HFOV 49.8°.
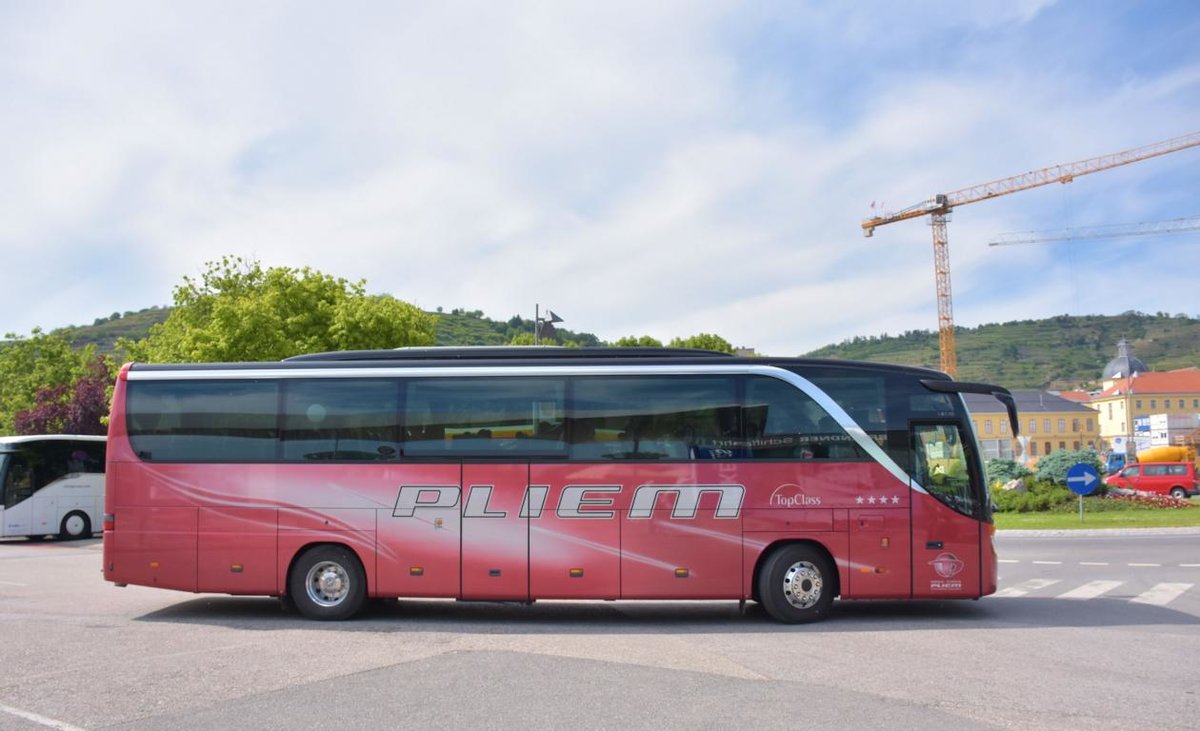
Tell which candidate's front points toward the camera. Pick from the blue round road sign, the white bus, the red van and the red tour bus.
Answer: the blue round road sign

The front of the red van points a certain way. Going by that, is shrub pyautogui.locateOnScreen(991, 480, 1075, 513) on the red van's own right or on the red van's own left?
on the red van's own left

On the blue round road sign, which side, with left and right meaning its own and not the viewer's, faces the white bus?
right

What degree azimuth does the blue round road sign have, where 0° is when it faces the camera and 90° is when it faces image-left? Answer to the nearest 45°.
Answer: approximately 0°

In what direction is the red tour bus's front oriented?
to the viewer's right

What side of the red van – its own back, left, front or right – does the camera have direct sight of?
left

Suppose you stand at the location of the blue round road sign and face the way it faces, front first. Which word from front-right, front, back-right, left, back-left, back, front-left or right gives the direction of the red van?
back
